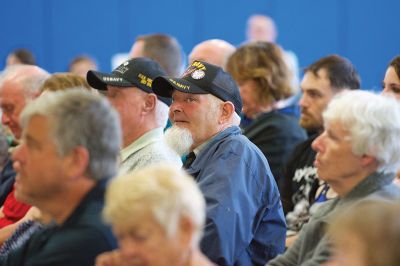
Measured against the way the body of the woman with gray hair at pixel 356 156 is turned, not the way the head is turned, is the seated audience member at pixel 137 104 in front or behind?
in front

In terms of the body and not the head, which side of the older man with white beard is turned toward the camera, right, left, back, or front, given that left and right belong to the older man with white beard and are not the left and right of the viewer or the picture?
left

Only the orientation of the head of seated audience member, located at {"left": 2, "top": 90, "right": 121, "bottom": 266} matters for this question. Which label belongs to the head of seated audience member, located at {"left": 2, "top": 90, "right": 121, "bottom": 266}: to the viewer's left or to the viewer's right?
to the viewer's left

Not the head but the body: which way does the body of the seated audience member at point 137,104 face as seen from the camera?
to the viewer's left

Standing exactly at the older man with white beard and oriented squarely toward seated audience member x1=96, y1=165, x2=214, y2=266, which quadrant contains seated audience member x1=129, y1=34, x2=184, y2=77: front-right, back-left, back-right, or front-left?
back-right

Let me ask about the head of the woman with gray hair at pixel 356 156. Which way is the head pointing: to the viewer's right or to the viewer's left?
to the viewer's left

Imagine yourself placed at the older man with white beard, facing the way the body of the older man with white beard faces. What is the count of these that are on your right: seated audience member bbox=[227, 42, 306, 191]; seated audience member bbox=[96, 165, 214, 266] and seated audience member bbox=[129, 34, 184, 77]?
2

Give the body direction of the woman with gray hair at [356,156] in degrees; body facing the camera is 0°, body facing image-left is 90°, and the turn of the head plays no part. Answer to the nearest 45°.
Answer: approximately 90°

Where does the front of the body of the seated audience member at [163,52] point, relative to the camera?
to the viewer's left
